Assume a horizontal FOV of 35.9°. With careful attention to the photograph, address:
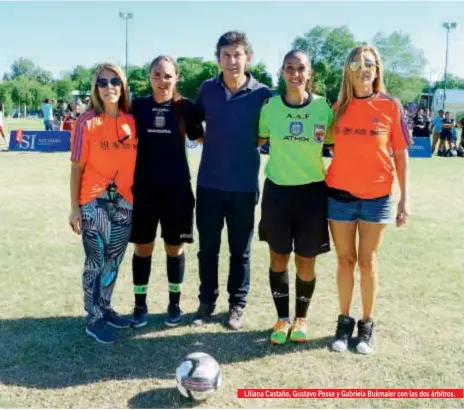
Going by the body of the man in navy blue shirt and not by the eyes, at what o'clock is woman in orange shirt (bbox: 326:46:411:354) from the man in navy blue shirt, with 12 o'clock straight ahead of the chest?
The woman in orange shirt is roughly at 10 o'clock from the man in navy blue shirt.

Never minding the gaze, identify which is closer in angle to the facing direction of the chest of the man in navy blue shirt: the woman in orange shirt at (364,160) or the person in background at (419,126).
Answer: the woman in orange shirt

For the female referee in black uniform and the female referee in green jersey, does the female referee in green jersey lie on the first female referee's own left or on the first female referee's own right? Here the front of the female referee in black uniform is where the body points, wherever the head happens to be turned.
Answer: on the first female referee's own left

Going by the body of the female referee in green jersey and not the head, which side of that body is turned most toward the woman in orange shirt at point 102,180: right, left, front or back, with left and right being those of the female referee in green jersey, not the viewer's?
right

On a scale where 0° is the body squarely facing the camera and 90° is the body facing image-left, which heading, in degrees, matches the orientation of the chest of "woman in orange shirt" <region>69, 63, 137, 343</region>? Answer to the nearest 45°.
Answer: approximately 315°
